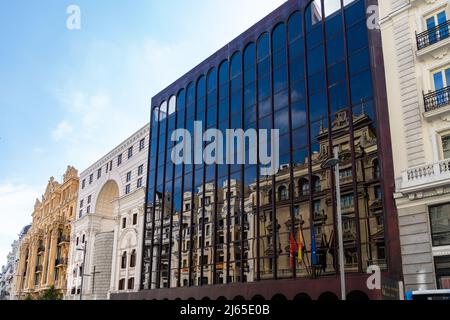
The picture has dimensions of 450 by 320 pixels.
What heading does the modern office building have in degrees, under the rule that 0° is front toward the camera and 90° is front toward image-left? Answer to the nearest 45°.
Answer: approximately 45°

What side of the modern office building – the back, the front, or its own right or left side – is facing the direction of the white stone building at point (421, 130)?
left
